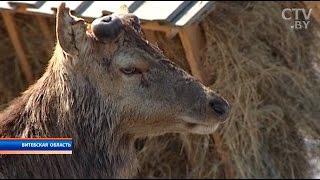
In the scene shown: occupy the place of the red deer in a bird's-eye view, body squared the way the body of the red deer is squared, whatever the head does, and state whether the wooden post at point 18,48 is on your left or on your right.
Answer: on your left

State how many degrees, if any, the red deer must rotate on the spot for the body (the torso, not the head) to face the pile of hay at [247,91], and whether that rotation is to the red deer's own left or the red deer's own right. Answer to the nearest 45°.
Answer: approximately 45° to the red deer's own left

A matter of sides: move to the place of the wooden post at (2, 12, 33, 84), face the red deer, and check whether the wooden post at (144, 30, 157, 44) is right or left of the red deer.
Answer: left

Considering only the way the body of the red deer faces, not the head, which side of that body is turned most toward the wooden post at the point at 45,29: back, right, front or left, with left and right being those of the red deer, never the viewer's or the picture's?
left

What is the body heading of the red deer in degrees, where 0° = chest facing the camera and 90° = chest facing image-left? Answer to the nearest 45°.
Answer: approximately 270°
